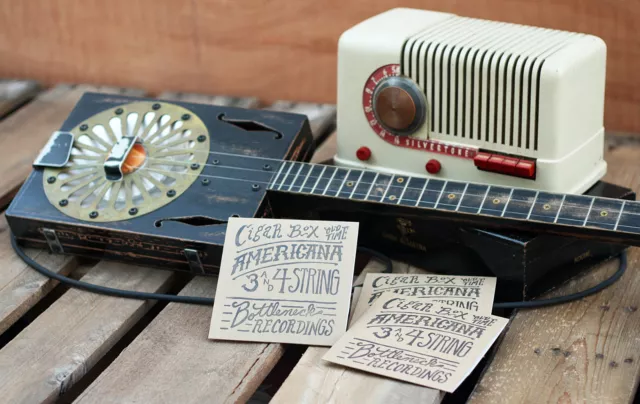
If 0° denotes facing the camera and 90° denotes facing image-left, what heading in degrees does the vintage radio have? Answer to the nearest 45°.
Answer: approximately 45°

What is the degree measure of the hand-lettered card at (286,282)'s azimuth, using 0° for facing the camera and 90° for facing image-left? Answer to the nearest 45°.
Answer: approximately 0°
